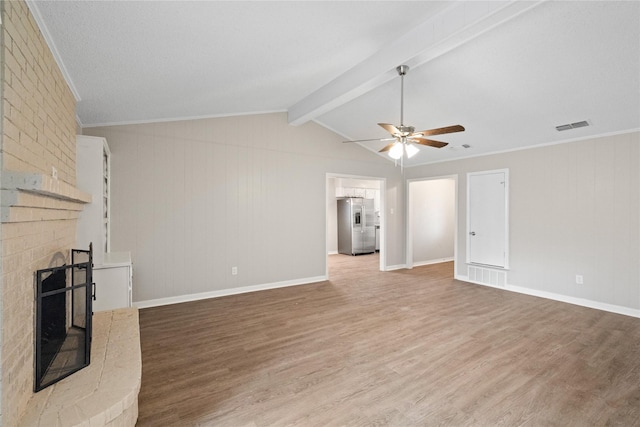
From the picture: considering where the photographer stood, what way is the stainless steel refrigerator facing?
facing the viewer and to the right of the viewer

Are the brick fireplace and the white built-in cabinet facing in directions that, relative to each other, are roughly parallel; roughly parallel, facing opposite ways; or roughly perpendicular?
roughly parallel

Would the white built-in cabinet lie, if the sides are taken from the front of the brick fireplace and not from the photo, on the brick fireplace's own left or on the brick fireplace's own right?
on the brick fireplace's own left

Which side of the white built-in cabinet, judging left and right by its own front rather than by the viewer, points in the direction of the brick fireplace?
right

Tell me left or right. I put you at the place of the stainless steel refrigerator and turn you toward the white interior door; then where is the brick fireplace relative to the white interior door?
right

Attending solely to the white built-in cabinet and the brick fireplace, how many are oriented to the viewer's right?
2

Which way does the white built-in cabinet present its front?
to the viewer's right

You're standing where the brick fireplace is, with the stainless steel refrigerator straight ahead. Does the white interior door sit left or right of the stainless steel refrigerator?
right

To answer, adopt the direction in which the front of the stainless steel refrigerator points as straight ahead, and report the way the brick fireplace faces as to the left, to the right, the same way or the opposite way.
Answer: to the left

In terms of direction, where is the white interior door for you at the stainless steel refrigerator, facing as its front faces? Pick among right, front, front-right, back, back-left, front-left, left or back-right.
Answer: front

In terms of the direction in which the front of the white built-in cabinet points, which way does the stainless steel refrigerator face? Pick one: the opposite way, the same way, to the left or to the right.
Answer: to the right

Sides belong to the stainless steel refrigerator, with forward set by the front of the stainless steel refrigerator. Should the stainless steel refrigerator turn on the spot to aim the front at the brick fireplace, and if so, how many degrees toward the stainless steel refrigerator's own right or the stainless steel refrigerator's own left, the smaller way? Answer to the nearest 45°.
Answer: approximately 45° to the stainless steel refrigerator's own right

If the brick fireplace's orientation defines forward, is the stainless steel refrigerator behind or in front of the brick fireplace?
in front

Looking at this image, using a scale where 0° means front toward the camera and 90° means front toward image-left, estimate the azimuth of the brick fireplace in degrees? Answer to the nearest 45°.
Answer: approximately 270°
